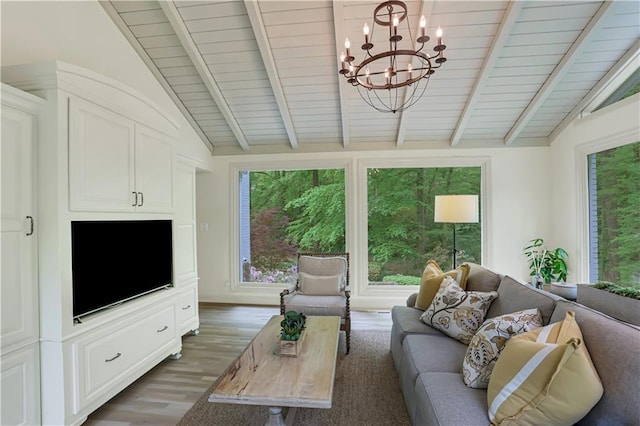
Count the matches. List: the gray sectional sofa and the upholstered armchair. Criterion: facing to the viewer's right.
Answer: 0

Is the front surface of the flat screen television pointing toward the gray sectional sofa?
yes

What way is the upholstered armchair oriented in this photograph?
toward the camera

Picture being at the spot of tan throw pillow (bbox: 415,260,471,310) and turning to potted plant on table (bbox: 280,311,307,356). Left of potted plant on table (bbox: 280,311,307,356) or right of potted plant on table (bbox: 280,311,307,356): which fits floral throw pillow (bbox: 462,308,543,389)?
left

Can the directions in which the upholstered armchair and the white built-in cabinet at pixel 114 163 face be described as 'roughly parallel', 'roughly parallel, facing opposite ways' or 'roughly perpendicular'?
roughly perpendicular

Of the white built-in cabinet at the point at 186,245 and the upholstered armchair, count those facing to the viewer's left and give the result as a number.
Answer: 0

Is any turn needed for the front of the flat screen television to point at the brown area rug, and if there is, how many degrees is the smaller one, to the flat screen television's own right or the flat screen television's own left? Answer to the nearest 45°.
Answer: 0° — it already faces it

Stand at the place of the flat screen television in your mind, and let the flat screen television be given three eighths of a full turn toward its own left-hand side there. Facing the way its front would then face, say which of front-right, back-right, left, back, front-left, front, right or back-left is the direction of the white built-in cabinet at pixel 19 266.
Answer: back-left

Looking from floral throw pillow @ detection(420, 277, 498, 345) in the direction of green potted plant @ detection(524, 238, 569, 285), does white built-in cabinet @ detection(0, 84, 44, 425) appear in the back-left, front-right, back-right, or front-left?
back-left

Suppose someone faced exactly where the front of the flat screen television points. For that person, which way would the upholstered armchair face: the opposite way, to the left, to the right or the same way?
to the right

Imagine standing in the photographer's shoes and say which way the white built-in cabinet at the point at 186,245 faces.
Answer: facing the viewer and to the right of the viewer

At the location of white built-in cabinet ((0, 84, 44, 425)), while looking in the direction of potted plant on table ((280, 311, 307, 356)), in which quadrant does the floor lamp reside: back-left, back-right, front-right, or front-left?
front-left

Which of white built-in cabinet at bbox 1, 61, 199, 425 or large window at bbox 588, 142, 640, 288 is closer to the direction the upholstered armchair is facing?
the white built-in cabinet

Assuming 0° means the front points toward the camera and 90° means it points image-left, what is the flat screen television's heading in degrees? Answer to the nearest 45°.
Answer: approximately 315°

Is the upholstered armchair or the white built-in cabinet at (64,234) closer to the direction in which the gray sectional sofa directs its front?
the white built-in cabinet

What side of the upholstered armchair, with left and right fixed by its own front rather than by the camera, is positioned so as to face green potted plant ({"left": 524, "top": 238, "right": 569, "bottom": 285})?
left

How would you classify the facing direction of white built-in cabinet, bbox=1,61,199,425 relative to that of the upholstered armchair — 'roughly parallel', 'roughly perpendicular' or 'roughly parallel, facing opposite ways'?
roughly perpendicular

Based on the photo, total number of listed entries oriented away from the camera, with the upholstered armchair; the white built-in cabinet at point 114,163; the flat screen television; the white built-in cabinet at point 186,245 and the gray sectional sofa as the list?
0

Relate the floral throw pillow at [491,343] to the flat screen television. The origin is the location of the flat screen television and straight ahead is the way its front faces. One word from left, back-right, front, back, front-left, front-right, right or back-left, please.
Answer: front

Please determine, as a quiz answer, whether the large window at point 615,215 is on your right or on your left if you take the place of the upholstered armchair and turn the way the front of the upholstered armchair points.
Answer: on your left

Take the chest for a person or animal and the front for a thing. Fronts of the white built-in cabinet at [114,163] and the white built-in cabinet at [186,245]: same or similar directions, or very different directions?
same or similar directions

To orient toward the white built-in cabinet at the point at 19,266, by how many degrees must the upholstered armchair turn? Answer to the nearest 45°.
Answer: approximately 45° to its right
